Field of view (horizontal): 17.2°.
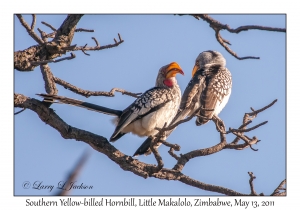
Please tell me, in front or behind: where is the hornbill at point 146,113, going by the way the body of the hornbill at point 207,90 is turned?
behind

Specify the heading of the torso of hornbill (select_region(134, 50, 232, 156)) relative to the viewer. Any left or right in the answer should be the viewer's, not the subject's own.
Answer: facing away from the viewer and to the right of the viewer

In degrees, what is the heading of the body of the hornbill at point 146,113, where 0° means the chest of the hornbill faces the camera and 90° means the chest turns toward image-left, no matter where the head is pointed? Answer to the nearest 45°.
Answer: approximately 270°
